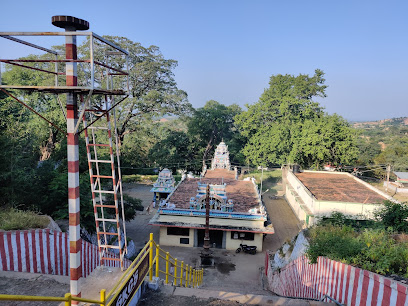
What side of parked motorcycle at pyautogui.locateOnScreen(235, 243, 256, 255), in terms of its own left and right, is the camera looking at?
left

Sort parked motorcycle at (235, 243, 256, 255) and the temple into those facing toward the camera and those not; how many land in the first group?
1

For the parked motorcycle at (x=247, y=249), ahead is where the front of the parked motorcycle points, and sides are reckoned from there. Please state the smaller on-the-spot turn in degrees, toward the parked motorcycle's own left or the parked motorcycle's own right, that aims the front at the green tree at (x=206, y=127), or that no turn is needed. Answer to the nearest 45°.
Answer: approximately 90° to the parked motorcycle's own right

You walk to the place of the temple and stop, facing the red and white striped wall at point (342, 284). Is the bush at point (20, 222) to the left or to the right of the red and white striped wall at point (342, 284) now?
right

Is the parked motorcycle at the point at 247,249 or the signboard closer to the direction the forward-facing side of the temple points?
the signboard

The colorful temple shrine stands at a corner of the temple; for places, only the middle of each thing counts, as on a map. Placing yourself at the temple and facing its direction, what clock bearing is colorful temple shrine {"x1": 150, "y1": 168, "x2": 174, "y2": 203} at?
The colorful temple shrine is roughly at 5 o'clock from the temple.

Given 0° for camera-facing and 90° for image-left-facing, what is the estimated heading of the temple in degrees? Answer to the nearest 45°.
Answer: approximately 0°

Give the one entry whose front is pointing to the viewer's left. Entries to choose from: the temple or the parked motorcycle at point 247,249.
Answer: the parked motorcycle

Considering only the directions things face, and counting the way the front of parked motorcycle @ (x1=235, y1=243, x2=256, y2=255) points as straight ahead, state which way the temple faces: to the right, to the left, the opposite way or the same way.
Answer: to the left

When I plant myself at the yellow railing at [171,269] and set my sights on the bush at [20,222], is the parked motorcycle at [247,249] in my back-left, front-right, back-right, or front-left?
back-right

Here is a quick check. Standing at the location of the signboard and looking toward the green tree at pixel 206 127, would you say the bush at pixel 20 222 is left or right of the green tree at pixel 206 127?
left
